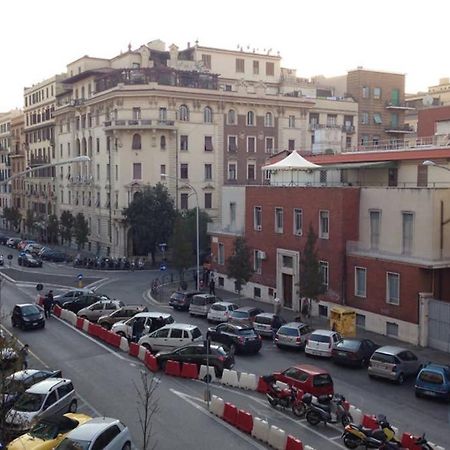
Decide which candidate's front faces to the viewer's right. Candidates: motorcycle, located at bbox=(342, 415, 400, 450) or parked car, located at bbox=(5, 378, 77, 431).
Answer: the motorcycle

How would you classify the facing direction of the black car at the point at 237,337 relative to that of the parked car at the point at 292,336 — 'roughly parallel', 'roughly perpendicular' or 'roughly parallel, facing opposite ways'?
roughly perpendicular
